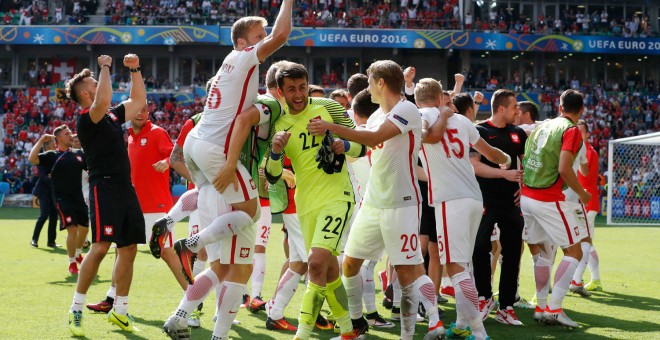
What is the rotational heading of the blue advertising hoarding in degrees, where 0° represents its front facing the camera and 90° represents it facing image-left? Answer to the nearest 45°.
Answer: approximately 0°

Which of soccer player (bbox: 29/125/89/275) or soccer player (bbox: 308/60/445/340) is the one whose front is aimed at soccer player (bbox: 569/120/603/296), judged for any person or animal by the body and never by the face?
soccer player (bbox: 29/125/89/275)

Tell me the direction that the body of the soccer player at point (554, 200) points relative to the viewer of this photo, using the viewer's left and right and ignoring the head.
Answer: facing away from the viewer and to the right of the viewer

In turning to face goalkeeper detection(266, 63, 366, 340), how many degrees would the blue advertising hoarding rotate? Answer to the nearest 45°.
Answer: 0° — it already faces them

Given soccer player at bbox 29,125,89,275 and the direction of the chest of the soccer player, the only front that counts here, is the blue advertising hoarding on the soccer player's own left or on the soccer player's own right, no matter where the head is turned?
on the soccer player's own left

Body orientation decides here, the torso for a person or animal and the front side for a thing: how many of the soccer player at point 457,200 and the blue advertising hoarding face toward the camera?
1

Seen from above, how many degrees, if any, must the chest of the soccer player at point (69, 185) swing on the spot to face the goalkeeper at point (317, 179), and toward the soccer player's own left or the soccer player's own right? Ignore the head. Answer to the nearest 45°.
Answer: approximately 45° to the soccer player's own right

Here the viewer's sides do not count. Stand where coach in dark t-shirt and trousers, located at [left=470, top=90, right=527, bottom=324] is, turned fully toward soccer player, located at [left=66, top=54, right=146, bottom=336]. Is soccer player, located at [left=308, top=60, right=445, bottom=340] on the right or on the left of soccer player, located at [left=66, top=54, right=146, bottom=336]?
left

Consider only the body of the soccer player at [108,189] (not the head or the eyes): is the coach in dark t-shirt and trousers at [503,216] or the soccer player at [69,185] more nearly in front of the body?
the coach in dark t-shirt and trousers

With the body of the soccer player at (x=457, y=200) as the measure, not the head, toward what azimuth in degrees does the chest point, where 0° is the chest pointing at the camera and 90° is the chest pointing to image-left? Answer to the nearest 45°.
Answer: approximately 135°
